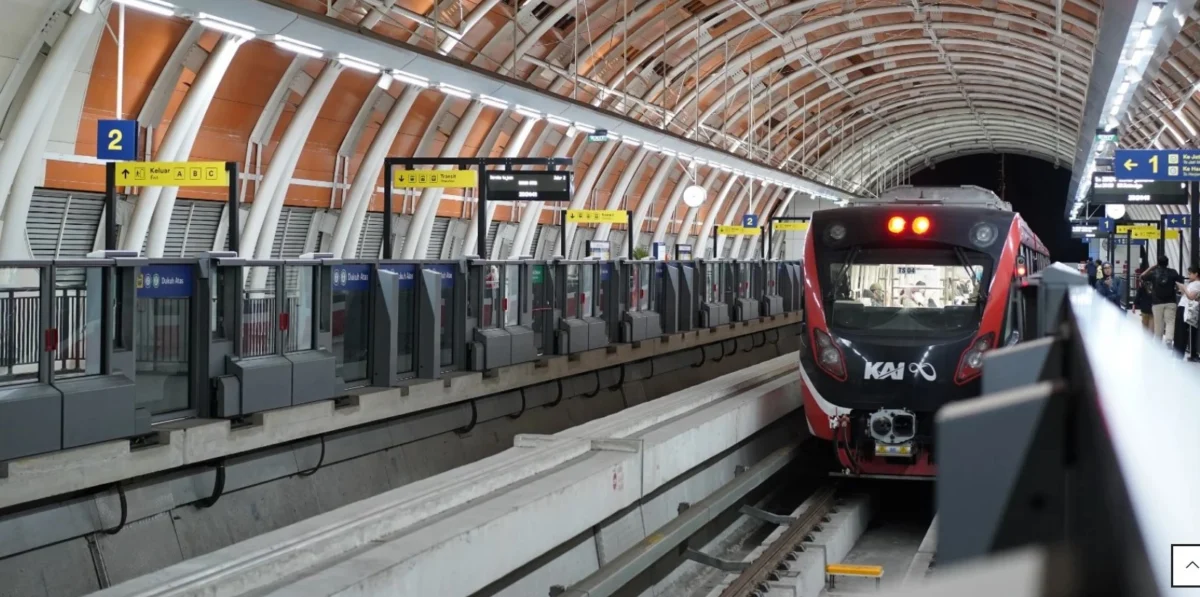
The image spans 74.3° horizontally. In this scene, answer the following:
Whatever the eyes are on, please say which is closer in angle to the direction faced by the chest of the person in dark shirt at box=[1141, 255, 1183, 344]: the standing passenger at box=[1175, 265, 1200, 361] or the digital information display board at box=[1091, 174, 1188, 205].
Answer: the digital information display board

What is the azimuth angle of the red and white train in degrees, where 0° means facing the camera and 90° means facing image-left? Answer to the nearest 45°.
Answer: approximately 0°

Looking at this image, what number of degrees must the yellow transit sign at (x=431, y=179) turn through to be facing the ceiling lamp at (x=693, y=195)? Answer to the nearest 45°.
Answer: approximately 135° to its left

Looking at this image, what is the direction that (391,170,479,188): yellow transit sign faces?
toward the camera

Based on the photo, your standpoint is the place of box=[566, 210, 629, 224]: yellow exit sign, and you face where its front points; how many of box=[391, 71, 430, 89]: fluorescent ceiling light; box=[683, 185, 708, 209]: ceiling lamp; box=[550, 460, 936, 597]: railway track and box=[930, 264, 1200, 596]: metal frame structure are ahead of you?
3

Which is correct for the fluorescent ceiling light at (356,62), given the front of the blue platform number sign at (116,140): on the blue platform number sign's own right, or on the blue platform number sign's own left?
on the blue platform number sign's own left

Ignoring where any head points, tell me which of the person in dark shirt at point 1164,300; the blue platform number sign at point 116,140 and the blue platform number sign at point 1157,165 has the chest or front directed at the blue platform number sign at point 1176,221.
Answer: the person in dark shirt

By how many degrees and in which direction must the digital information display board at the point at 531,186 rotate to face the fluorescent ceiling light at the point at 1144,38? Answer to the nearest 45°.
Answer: approximately 45° to its left

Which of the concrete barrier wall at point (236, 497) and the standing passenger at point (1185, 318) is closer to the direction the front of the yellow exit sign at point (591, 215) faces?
the concrete barrier wall

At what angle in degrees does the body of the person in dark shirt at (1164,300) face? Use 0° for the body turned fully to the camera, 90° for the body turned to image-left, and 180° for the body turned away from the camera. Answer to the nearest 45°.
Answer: approximately 180°

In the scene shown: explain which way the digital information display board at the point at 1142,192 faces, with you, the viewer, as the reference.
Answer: facing the viewer

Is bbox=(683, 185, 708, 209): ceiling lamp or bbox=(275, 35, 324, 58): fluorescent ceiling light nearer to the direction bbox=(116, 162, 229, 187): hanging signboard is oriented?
the fluorescent ceiling light

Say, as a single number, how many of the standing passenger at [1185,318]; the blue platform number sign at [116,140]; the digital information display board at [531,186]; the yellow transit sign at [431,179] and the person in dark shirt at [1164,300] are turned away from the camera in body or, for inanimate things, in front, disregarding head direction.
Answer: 1
